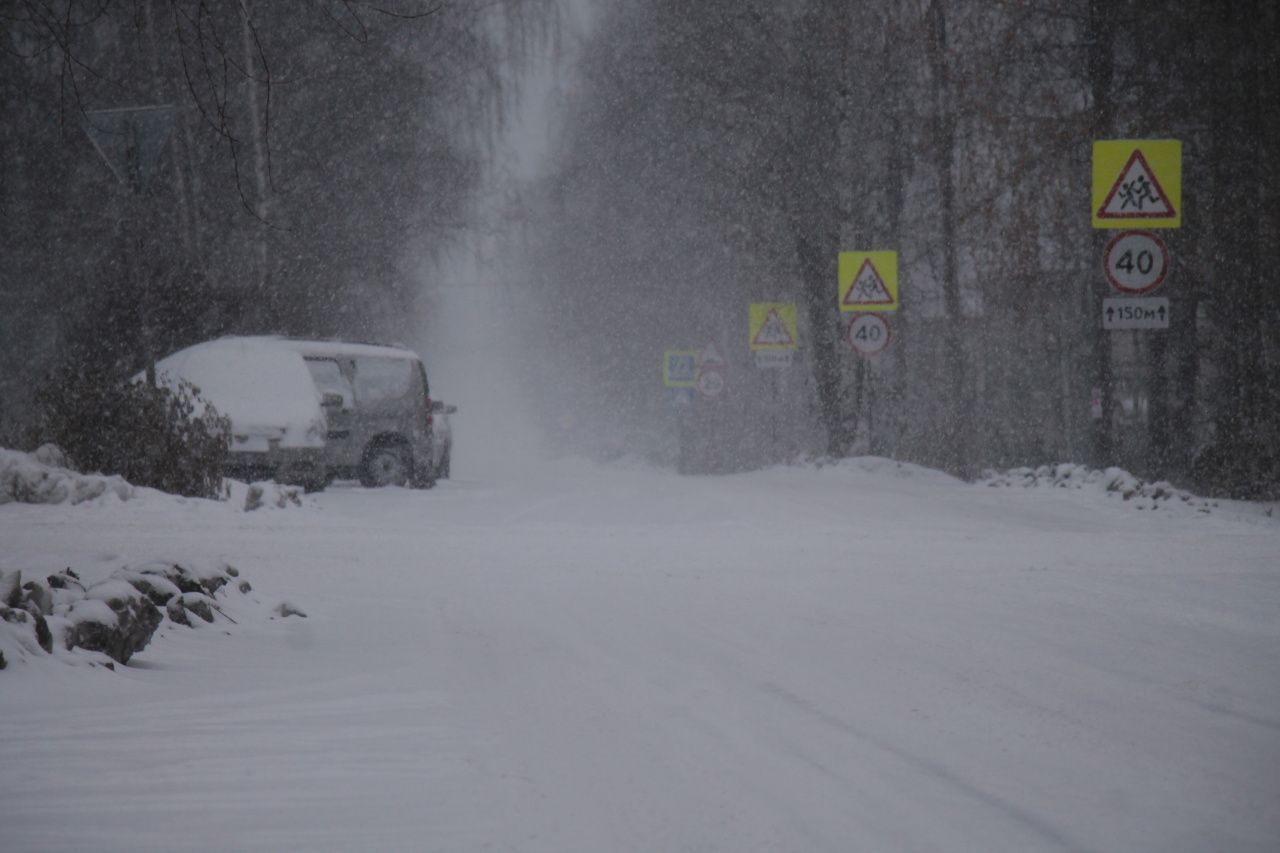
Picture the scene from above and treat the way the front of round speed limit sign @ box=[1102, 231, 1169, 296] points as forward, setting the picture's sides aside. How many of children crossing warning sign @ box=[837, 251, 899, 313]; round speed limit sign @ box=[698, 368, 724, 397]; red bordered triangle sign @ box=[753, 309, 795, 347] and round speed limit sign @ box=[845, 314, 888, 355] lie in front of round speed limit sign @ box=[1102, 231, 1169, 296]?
0

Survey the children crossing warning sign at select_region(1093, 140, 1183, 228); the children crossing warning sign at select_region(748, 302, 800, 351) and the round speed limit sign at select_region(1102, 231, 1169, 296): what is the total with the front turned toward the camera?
3

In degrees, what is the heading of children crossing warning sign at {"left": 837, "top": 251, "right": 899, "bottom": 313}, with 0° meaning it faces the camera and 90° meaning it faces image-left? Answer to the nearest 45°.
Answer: approximately 0°

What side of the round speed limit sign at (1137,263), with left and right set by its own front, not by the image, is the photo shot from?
front

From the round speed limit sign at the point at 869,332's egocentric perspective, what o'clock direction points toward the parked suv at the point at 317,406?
The parked suv is roughly at 2 o'clock from the round speed limit sign.

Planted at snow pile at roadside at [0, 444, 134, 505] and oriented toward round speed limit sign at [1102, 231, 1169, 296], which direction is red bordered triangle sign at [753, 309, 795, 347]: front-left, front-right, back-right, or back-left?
front-left

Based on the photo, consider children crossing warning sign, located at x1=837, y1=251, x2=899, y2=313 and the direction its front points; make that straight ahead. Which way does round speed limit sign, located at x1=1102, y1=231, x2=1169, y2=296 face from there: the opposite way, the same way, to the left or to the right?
the same way

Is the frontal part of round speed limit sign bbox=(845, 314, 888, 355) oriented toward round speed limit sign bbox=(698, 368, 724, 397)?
no

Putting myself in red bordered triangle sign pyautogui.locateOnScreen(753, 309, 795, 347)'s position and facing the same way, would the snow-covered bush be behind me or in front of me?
in front

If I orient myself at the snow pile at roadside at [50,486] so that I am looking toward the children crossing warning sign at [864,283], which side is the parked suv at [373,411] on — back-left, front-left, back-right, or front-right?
front-left

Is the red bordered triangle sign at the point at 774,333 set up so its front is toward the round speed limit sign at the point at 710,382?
no

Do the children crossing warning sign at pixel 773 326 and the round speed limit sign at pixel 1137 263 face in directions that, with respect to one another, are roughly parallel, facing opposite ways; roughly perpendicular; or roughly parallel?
roughly parallel

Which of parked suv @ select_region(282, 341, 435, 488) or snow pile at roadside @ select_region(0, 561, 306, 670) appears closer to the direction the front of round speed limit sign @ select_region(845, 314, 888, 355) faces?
the snow pile at roadside

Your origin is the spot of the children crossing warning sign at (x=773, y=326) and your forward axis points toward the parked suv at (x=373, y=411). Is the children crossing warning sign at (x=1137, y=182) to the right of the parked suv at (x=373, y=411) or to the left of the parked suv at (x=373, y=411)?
left

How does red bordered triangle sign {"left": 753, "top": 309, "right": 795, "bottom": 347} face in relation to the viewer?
toward the camera

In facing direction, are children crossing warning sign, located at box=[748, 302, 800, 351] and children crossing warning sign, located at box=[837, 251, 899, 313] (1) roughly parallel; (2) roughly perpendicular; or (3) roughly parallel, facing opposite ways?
roughly parallel
